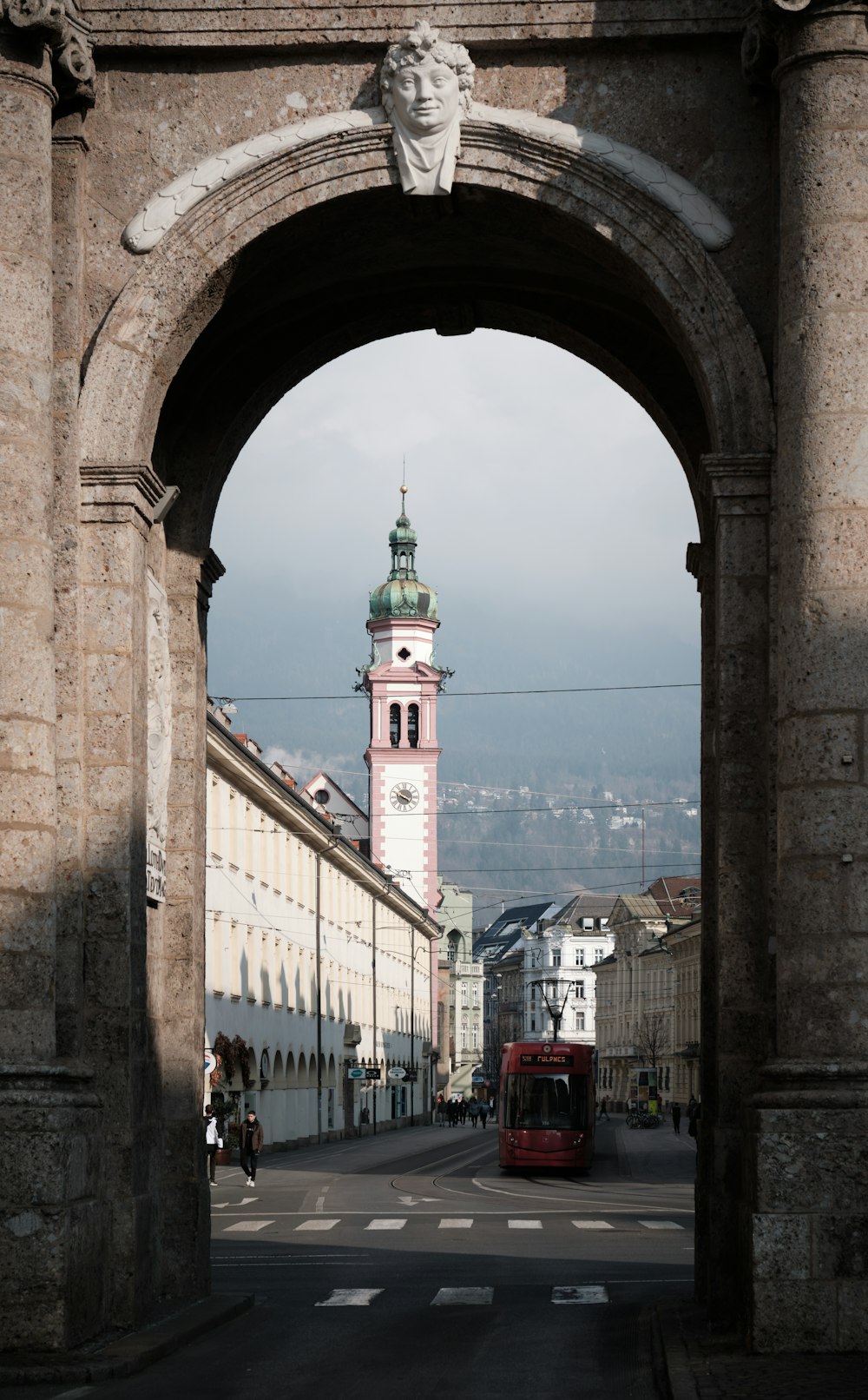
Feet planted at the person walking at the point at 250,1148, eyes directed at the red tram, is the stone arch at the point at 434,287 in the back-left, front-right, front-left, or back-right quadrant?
back-right

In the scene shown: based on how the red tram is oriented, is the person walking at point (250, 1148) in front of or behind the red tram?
in front

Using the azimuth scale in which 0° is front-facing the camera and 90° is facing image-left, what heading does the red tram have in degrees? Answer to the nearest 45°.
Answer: approximately 0°

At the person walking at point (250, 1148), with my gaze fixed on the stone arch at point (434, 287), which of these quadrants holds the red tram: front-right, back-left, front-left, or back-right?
back-left

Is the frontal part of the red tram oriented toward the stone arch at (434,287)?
yes
